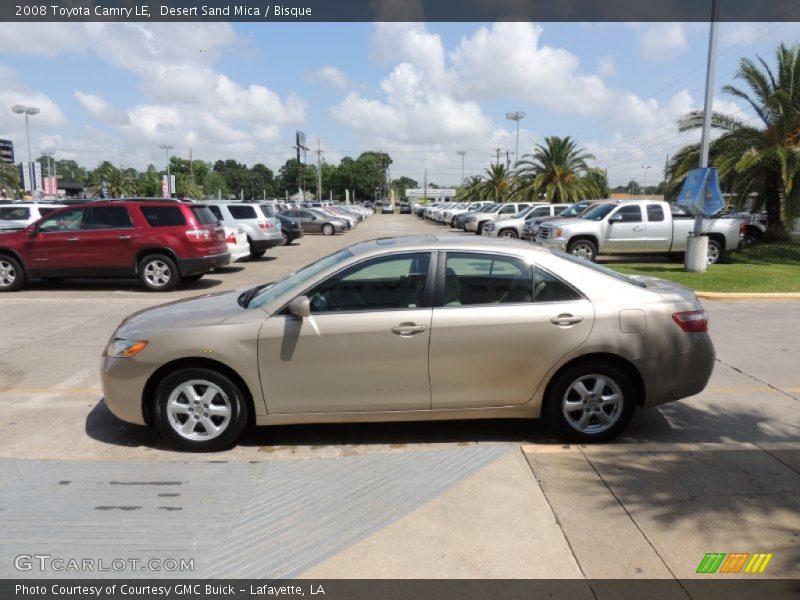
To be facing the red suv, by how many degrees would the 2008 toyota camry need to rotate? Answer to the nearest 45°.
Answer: approximately 45° to its right

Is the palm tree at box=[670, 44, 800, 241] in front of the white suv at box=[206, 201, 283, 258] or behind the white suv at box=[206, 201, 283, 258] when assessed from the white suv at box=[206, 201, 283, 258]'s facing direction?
behind

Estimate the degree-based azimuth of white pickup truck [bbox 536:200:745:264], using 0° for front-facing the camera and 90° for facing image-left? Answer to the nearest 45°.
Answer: approximately 90°

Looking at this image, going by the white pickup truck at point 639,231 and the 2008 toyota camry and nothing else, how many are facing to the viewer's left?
2

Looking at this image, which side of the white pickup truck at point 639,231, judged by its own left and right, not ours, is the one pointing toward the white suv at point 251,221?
front

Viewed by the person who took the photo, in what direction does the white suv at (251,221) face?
facing away from the viewer and to the left of the viewer

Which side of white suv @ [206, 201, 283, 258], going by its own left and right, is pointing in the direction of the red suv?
left

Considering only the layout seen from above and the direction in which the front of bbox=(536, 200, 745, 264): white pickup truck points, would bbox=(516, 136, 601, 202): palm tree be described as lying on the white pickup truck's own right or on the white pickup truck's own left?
on the white pickup truck's own right

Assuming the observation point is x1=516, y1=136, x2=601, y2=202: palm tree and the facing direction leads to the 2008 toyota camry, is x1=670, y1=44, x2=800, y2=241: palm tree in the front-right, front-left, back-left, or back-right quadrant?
front-left

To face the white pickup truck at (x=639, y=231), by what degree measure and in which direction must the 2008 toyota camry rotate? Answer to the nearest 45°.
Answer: approximately 135° to its right

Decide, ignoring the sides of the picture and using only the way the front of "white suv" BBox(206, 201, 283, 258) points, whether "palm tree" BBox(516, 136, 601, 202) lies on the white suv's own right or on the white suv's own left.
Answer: on the white suv's own right

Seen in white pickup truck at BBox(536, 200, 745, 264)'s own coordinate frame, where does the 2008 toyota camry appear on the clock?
The 2008 toyota camry is roughly at 9 o'clock from the white pickup truck.

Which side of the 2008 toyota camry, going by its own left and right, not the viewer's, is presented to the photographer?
left

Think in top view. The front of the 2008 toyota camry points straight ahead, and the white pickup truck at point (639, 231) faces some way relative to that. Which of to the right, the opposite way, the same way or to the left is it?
the same way

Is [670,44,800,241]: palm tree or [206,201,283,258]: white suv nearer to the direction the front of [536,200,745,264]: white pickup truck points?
the white suv

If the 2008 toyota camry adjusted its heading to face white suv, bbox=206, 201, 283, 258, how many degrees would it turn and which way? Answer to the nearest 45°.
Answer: approximately 90° to its right
